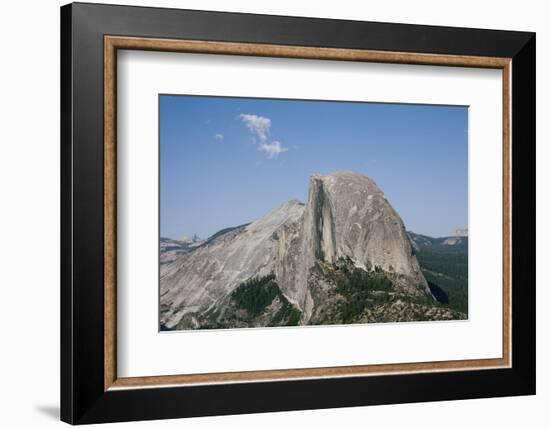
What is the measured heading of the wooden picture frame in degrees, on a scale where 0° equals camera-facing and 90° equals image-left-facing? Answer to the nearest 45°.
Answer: approximately 315°
